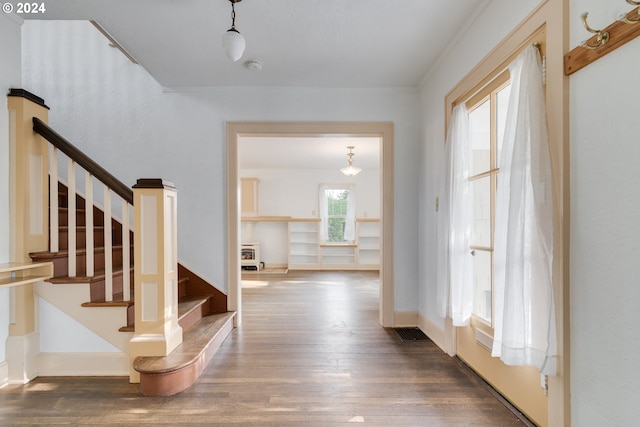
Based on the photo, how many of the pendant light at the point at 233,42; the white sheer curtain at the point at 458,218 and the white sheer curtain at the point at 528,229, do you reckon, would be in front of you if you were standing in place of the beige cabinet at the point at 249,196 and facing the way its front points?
3

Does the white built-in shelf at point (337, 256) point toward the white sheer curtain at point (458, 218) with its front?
yes

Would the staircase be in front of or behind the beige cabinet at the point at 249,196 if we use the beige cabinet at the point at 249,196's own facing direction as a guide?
in front

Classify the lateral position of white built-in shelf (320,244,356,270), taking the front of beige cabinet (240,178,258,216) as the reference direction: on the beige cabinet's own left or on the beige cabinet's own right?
on the beige cabinet's own left

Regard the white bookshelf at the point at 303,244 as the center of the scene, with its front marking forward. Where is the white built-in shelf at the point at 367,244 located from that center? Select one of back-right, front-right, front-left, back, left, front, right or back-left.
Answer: left

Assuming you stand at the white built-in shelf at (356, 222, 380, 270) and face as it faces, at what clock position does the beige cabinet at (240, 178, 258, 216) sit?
the beige cabinet at (240, 178, 258, 216) is roughly at 3 o'clock from the white built-in shelf at (356, 222, 380, 270).

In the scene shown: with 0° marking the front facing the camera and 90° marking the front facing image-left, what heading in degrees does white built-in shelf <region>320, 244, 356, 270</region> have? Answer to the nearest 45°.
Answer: approximately 0°

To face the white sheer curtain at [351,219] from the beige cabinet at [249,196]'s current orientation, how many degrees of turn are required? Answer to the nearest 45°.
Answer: approximately 90° to its left
